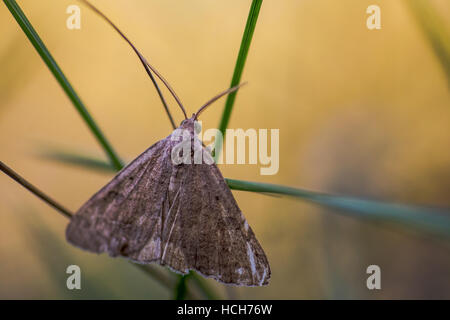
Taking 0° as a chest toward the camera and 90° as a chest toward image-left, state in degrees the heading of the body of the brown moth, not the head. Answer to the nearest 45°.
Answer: approximately 180°
